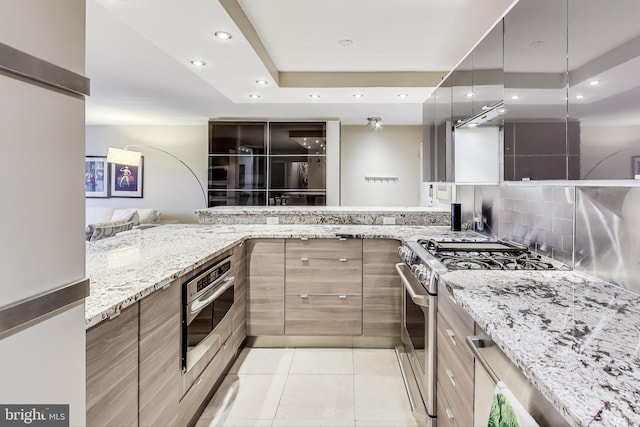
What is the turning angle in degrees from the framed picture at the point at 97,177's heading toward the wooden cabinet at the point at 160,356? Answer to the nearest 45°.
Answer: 0° — it already faces it

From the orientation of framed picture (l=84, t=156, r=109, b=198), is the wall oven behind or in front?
in front

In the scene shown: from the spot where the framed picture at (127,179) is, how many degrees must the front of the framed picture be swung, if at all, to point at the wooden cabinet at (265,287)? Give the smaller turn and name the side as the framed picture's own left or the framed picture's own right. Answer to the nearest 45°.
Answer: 0° — it already faces it

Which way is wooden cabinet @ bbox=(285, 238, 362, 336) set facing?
toward the camera

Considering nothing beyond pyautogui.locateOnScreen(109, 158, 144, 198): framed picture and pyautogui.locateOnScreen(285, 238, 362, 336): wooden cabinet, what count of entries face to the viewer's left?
0

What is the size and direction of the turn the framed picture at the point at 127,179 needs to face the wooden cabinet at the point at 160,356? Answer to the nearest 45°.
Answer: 0° — it already faces it

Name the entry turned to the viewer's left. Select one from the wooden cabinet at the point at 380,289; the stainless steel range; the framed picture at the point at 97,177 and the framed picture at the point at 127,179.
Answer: the stainless steel range

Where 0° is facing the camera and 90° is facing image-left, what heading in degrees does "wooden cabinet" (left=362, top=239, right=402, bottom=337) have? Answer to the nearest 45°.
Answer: approximately 0°

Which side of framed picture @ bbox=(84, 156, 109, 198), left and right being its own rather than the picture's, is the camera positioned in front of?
front

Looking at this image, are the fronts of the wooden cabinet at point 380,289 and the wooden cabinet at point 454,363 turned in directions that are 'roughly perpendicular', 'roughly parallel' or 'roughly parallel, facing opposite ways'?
roughly perpendicular

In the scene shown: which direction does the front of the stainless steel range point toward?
to the viewer's left
